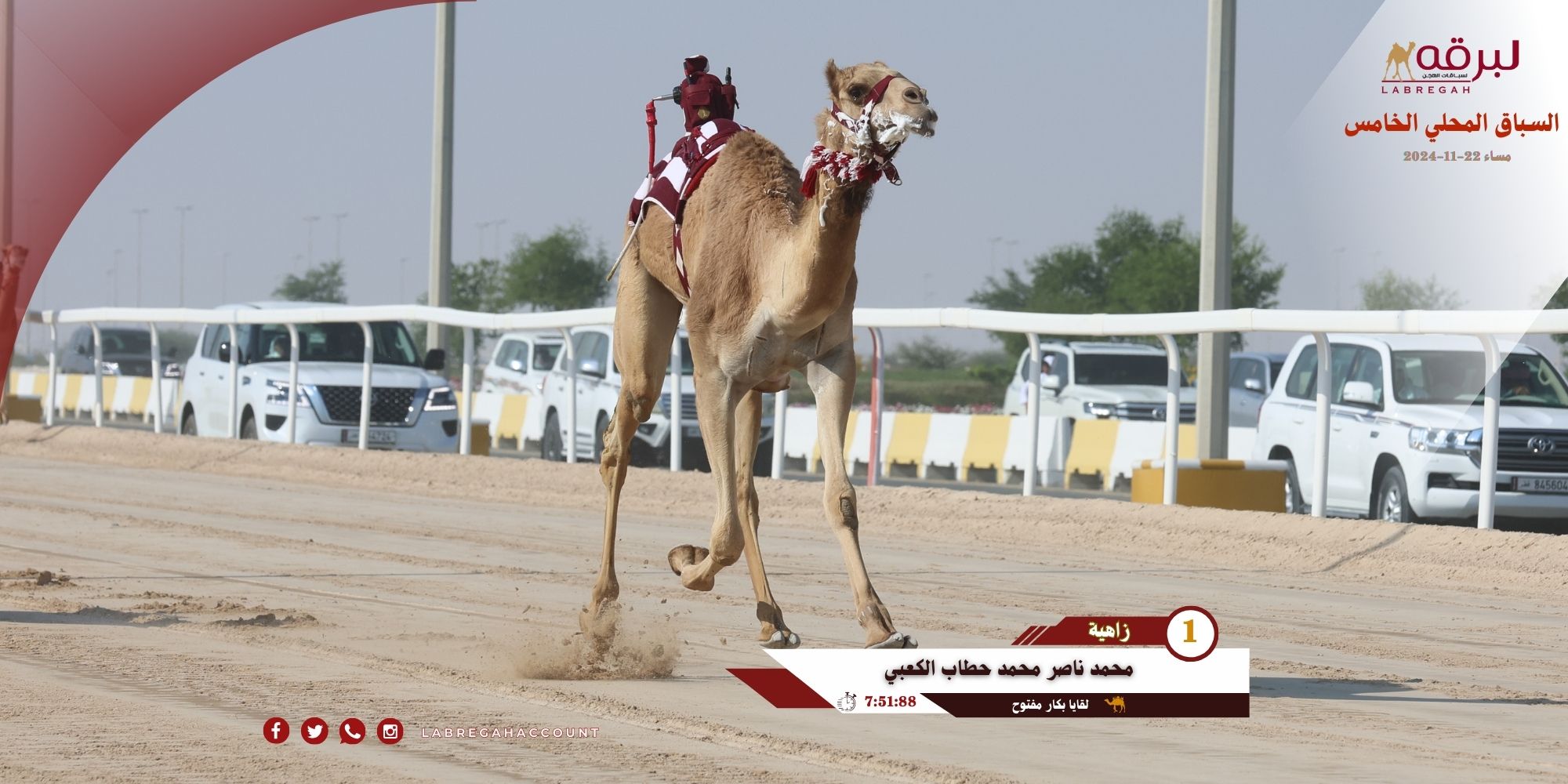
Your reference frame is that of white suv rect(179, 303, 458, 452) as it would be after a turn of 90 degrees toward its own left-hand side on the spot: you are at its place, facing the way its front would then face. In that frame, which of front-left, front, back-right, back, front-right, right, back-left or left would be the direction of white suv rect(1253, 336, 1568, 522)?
right

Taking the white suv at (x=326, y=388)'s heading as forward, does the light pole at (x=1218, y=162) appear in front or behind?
in front

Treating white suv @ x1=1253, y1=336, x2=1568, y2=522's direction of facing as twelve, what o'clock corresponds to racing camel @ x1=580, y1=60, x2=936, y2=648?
The racing camel is roughly at 2 o'clock from the white suv.

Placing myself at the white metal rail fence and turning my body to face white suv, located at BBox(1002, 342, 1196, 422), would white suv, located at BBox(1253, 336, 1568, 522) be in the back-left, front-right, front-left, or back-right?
front-right

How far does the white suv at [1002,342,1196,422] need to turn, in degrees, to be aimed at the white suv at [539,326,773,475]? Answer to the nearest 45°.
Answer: approximately 90° to its right

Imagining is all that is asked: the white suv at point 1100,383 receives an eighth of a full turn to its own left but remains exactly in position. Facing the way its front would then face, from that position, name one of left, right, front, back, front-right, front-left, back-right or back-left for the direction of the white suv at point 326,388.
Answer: back-right

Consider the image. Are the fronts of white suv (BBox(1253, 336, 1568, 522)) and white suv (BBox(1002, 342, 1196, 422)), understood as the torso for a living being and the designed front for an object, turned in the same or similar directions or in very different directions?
same or similar directions

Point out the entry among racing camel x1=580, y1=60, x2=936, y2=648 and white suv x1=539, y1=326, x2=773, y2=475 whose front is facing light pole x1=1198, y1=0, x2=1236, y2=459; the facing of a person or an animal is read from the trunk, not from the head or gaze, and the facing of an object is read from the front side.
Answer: the white suv

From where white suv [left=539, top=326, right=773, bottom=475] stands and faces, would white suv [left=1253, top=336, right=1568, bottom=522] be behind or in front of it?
in front

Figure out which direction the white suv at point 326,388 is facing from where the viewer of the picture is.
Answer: facing the viewer and to the right of the viewer

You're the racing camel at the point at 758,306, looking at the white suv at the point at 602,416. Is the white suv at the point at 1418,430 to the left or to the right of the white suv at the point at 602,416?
right

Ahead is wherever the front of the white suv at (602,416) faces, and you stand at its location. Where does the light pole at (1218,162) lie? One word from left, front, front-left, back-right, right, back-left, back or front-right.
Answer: front

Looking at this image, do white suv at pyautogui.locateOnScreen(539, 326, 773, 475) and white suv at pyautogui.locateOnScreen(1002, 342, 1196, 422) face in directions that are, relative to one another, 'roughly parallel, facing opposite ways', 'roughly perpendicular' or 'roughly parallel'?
roughly parallel
